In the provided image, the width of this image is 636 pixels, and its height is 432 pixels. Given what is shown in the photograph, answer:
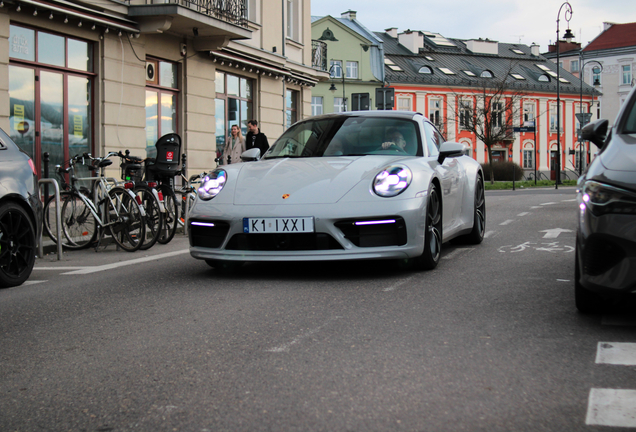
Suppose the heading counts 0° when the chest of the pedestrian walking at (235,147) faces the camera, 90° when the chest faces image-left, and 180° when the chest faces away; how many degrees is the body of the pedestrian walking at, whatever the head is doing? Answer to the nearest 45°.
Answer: approximately 0°

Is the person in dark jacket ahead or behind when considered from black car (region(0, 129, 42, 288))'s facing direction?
behind

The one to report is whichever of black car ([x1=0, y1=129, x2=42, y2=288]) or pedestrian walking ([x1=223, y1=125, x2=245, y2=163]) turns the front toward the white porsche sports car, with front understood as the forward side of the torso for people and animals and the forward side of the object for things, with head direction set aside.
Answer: the pedestrian walking

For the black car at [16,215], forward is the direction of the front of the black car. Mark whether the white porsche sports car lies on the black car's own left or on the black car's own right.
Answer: on the black car's own left
